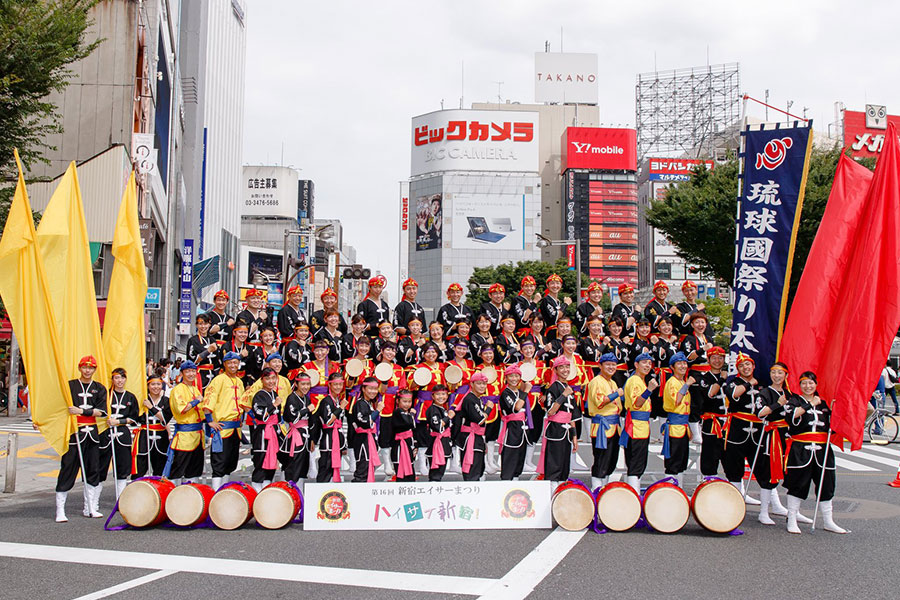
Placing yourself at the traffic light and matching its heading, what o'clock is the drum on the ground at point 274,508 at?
The drum on the ground is roughly at 12 o'clock from the traffic light.

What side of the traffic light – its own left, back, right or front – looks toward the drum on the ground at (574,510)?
front

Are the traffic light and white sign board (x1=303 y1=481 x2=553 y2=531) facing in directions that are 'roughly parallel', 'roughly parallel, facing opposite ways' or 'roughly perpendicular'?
roughly parallel

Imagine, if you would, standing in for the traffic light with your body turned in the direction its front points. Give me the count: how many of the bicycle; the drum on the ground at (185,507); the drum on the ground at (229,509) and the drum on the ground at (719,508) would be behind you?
0

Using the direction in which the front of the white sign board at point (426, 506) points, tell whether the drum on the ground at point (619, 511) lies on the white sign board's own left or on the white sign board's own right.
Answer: on the white sign board's own left

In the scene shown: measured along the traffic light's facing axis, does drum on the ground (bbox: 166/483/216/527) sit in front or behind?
in front

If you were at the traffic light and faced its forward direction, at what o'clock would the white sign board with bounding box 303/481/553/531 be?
The white sign board is roughly at 12 o'clock from the traffic light.

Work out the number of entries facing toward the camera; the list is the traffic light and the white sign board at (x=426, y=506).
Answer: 2

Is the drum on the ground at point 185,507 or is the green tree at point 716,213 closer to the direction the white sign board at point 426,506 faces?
the drum on the ground

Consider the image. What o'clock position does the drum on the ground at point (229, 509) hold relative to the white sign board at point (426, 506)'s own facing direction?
The drum on the ground is roughly at 3 o'clock from the white sign board.

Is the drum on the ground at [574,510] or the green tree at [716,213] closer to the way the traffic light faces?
the drum on the ground

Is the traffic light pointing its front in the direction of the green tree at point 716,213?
no

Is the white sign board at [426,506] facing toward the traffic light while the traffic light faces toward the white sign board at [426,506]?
no

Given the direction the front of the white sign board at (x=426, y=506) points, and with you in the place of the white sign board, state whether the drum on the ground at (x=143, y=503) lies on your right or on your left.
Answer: on your right

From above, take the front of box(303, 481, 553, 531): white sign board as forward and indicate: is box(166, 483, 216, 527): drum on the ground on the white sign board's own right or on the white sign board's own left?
on the white sign board's own right

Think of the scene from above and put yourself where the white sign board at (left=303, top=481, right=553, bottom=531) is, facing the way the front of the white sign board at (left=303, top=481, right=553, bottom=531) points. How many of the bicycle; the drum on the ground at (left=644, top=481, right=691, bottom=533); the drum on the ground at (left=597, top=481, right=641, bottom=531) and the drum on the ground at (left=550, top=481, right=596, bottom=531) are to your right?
0

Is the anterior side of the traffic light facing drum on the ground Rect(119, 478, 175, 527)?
yes

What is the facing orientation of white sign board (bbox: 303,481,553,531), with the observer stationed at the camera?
facing the viewer

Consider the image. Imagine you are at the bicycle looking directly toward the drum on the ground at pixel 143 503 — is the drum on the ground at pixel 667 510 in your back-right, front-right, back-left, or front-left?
front-left

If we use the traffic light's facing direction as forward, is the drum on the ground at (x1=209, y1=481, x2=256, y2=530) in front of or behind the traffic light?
in front
